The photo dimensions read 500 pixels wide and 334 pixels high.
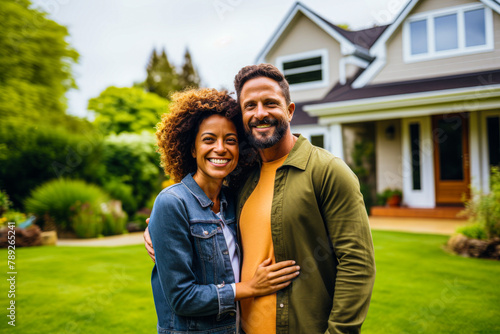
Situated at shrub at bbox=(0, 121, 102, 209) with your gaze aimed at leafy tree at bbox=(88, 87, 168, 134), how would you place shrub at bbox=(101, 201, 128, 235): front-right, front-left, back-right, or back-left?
back-right

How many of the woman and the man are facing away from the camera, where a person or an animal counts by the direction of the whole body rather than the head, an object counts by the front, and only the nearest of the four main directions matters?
0

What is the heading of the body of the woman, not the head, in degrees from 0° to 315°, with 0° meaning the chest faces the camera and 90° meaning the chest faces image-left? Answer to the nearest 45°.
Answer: approximately 315°

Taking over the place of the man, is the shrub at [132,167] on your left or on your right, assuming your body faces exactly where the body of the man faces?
on your right

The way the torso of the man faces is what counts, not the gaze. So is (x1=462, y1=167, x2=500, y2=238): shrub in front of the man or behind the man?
behind

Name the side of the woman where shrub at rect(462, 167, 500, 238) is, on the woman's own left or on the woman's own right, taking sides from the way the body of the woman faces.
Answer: on the woman's own left

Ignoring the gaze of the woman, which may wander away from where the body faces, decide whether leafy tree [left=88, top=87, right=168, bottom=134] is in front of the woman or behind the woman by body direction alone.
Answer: behind

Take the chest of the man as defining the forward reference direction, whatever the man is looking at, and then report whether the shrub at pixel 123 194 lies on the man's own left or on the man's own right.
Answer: on the man's own right

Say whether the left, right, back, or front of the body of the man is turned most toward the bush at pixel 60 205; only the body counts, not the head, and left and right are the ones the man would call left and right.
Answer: right

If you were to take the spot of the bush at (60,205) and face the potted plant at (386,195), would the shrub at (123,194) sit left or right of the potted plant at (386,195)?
left
